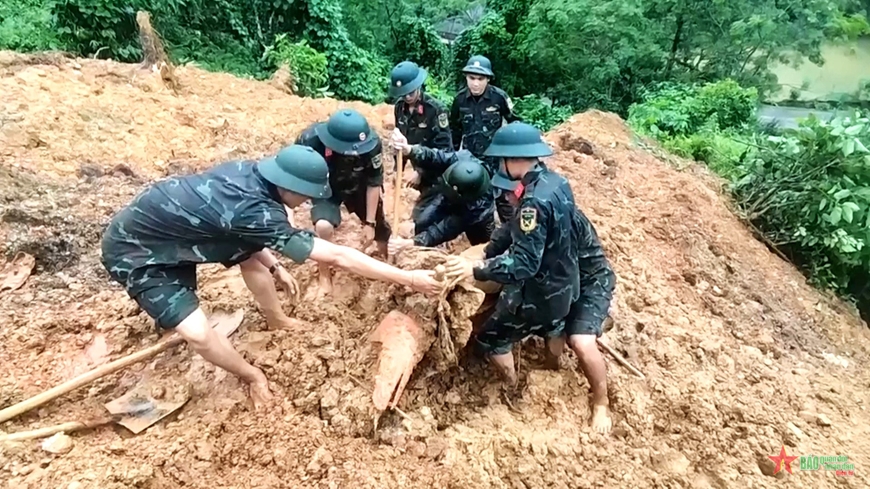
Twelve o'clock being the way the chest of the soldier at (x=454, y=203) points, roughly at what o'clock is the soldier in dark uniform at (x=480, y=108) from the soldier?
The soldier in dark uniform is roughly at 5 o'clock from the soldier.

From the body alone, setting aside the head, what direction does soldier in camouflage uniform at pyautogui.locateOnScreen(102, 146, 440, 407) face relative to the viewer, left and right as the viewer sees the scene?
facing to the right of the viewer

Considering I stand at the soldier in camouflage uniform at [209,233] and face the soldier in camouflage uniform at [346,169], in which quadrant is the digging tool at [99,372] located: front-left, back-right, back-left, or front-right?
back-left

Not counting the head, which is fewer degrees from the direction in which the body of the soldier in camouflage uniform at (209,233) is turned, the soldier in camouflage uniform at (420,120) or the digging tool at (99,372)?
the soldier in camouflage uniform

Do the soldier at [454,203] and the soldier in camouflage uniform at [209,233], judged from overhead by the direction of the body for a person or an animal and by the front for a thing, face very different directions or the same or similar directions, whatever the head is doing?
very different directions

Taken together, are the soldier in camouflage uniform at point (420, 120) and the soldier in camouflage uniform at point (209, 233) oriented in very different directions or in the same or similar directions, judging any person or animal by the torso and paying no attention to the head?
very different directions

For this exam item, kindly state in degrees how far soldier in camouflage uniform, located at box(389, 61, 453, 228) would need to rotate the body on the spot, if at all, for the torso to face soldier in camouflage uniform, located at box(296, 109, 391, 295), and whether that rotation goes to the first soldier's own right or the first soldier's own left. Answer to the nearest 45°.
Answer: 0° — they already face them

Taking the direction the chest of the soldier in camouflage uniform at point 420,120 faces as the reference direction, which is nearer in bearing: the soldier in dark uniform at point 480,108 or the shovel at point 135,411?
the shovel
